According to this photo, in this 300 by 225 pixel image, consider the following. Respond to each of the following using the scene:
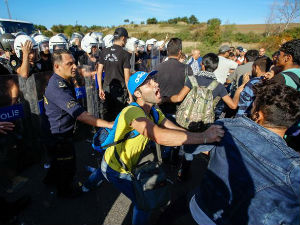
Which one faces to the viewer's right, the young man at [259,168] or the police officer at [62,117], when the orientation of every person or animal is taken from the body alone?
the police officer

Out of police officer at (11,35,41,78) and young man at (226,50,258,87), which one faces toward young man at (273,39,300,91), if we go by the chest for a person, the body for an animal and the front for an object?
the police officer

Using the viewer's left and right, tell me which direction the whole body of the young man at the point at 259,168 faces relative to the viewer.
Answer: facing away from the viewer and to the left of the viewer

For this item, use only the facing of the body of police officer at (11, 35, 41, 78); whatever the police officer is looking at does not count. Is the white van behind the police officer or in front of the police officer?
behind

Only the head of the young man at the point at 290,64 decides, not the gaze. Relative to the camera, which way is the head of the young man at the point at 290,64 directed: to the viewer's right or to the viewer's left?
to the viewer's left

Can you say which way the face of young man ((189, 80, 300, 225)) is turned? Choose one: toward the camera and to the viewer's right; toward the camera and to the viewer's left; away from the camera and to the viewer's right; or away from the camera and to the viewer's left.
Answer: away from the camera and to the viewer's left

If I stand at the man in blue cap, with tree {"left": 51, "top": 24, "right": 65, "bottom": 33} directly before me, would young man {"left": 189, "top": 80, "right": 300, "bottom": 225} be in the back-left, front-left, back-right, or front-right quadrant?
back-right

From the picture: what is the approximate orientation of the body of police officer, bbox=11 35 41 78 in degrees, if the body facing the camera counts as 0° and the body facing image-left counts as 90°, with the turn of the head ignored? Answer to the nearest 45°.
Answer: approximately 315°

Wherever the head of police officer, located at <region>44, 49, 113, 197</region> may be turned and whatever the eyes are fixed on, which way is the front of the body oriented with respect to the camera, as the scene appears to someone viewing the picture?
to the viewer's right

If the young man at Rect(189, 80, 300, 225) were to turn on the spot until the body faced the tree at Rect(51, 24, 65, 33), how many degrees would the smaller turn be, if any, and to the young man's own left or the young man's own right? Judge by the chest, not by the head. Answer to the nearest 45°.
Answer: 0° — they already face it
